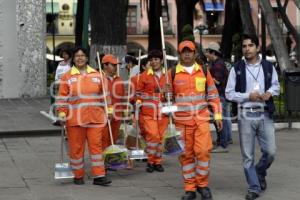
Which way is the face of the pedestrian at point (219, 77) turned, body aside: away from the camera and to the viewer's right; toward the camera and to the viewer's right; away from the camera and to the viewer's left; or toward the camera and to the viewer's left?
toward the camera and to the viewer's left

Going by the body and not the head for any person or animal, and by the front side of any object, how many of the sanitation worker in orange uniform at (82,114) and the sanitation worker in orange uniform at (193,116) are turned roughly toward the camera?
2

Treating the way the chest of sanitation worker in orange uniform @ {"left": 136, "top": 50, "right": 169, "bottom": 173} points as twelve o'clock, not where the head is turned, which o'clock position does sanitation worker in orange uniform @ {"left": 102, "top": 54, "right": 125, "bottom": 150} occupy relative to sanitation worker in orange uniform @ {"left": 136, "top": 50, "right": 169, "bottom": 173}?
sanitation worker in orange uniform @ {"left": 102, "top": 54, "right": 125, "bottom": 150} is roughly at 4 o'clock from sanitation worker in orange uniform @ {"left": 136, "top": 50, "right": 169, "bottom": 173}.

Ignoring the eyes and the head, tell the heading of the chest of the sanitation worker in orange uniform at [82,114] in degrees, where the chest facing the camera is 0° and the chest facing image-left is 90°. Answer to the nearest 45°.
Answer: approximately 0°

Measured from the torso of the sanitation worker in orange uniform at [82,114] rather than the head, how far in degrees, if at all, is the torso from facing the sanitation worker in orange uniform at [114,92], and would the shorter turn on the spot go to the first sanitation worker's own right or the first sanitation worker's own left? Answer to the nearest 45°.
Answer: approximately 135° to the first sanitation worker's own left

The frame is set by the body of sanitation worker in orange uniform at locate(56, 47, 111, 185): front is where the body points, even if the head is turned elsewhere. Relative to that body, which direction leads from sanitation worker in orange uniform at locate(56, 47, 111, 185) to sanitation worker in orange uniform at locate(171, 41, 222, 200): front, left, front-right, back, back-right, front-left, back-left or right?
front-left
